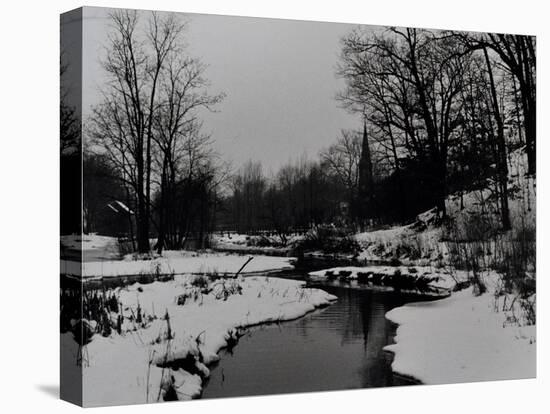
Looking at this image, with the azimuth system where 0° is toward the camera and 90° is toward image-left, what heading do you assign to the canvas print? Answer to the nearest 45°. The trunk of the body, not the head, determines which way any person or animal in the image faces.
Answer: approximately 315°
